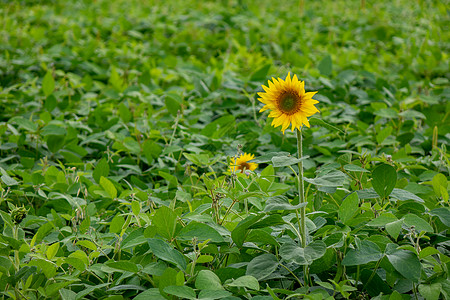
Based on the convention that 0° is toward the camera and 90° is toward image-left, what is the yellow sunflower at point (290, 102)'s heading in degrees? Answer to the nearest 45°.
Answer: approximately 0°
